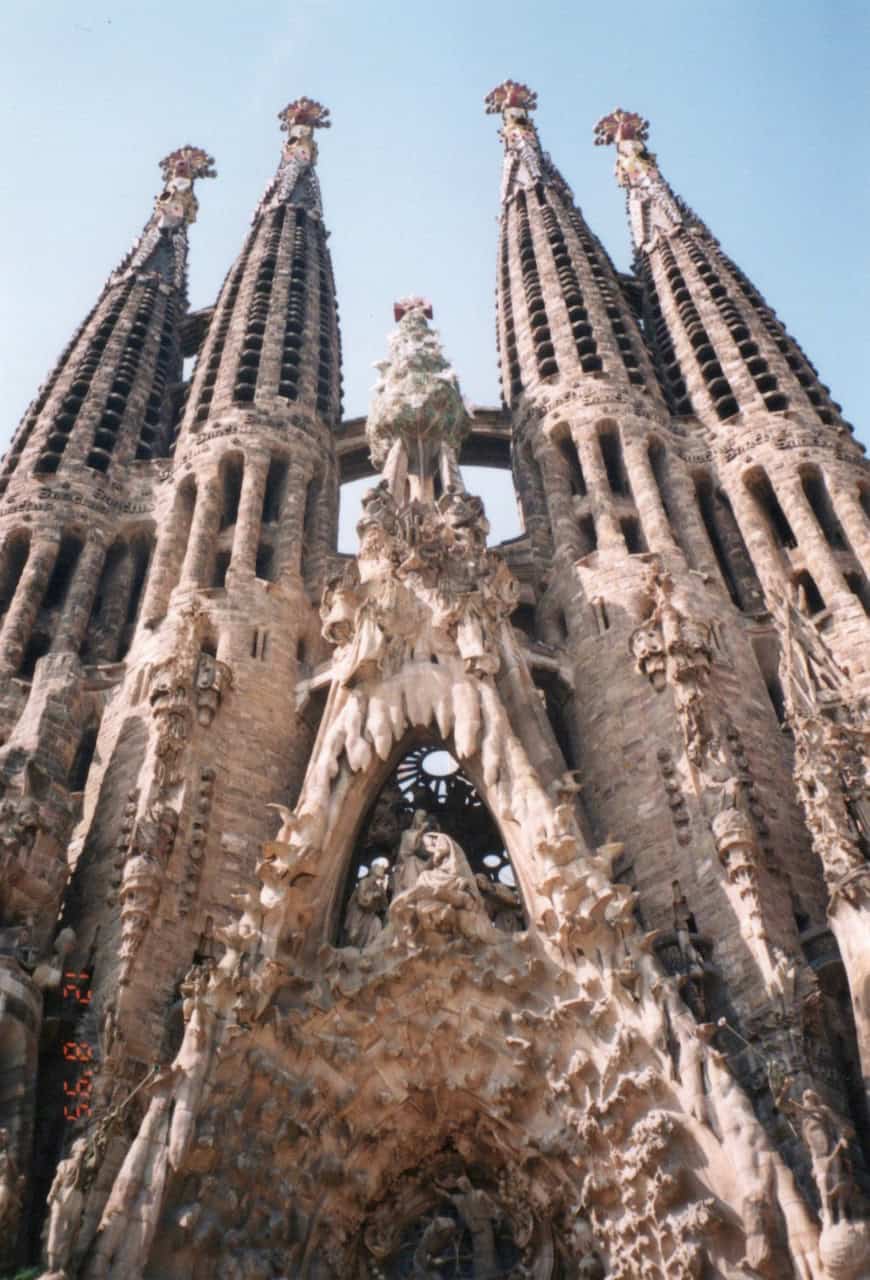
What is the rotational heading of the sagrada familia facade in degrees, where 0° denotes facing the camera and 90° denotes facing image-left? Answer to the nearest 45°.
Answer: approximately 0°
